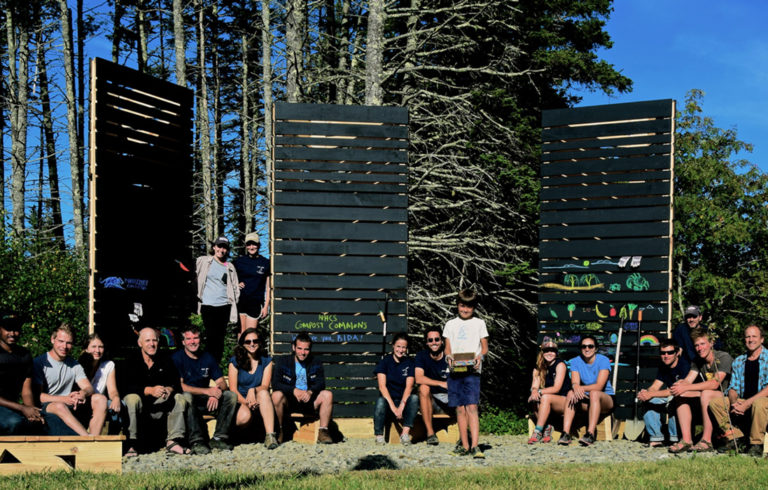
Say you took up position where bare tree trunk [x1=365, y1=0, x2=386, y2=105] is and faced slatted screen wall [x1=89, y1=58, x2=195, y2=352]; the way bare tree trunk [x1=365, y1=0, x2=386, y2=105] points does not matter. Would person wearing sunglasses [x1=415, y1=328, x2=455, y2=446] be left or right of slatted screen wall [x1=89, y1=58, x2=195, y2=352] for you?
left

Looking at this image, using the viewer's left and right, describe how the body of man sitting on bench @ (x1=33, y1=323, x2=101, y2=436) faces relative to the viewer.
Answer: facing the viewer and to the right of the viewer

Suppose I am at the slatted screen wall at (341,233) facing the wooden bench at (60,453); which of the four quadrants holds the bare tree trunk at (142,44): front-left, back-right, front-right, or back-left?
back-right

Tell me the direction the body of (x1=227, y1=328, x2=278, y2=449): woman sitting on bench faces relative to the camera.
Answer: toward the camera

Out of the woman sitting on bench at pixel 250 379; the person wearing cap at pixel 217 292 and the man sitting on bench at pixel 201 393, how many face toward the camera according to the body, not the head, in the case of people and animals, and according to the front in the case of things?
3

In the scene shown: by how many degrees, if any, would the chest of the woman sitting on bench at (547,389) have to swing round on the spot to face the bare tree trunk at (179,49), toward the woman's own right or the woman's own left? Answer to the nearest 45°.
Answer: approximately 90° to the woman's own right

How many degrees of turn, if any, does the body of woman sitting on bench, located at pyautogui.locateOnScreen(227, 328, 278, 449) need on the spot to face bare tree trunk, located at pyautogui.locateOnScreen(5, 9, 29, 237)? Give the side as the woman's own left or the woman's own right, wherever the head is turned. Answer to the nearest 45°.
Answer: approximately 180°

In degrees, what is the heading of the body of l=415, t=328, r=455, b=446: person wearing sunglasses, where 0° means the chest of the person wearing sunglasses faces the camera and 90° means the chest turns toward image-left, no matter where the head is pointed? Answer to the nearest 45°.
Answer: approximately 0°

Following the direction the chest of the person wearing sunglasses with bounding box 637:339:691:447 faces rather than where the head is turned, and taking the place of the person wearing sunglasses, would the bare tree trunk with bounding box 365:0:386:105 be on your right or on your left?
on your right

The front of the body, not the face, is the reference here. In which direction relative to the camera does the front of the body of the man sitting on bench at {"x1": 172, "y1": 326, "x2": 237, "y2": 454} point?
toward the camera

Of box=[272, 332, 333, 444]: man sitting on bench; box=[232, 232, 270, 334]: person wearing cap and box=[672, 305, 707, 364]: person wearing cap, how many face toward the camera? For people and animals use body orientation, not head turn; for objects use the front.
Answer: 3

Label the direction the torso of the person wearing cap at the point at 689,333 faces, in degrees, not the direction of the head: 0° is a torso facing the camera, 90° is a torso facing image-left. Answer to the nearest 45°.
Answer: approximately 0°

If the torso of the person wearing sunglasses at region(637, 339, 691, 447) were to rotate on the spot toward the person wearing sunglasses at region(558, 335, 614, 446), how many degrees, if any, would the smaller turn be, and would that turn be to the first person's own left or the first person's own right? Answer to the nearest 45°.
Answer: approximately 45° to the first person's own right
